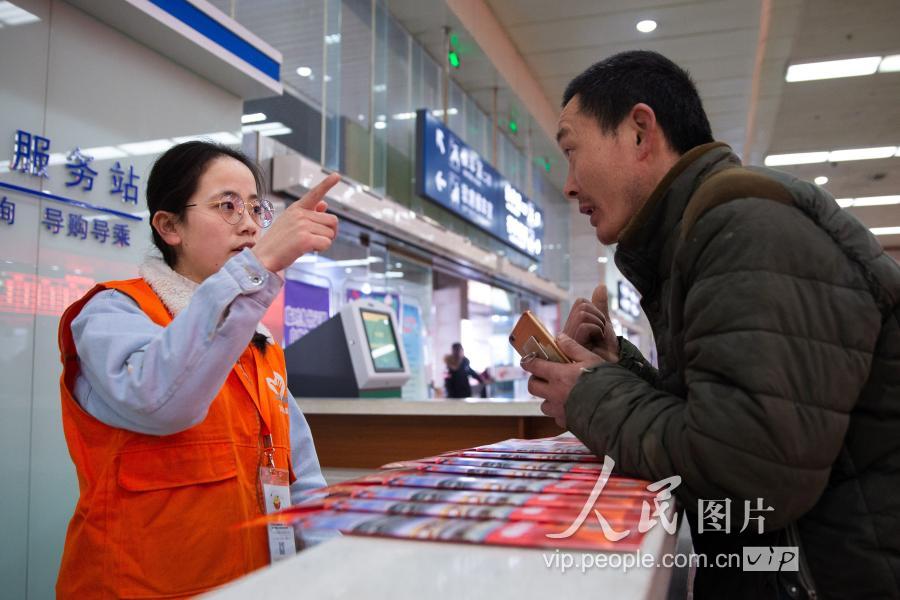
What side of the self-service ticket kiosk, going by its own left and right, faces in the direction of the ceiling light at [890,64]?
left

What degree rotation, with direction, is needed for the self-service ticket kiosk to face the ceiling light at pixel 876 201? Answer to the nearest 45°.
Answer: approximately 90° to its left

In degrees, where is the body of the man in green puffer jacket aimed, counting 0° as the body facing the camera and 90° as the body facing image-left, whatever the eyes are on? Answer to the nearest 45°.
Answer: approximately 90°

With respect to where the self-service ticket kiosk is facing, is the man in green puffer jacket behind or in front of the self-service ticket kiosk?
in front

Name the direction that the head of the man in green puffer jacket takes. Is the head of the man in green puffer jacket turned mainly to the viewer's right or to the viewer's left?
to the viewer's left

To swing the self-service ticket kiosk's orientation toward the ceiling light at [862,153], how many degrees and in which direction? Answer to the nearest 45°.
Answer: approximately 90° to its left

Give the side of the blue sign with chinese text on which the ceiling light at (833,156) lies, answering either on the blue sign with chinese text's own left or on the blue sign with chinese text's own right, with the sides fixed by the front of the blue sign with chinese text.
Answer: on the blue sign with chinese text's own left

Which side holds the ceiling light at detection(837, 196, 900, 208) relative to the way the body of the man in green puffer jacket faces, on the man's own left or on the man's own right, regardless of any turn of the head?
on the man's own right

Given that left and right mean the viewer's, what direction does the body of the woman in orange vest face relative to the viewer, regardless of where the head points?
facing the viewer and to the right of the viewer
